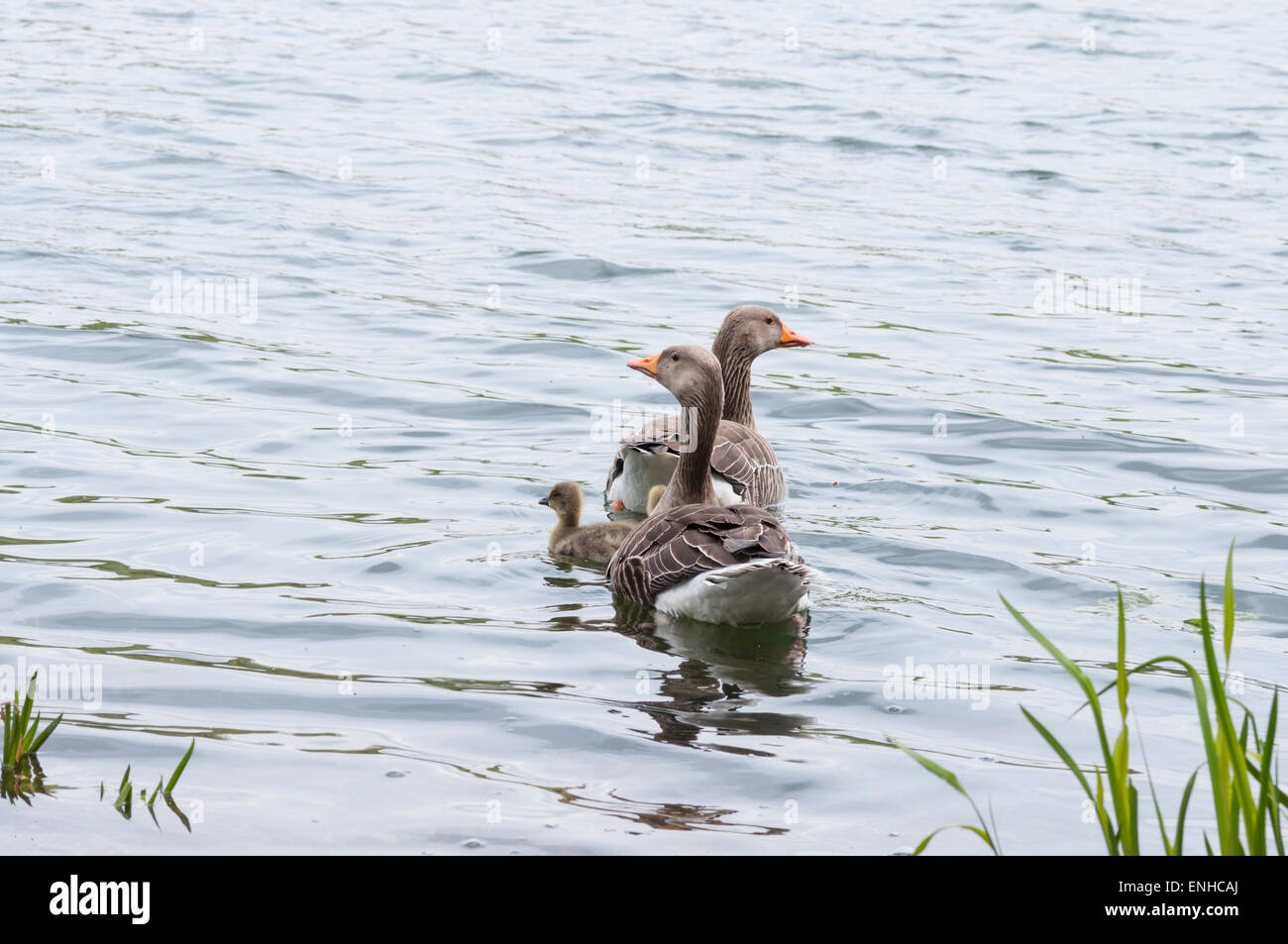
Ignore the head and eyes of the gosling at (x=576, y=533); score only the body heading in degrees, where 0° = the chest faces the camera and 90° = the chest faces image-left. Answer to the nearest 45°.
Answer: approximately 90°

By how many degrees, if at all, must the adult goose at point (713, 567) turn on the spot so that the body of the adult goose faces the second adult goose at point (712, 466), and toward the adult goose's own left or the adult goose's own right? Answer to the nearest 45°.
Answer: approximately 45° to the adult goose's own right

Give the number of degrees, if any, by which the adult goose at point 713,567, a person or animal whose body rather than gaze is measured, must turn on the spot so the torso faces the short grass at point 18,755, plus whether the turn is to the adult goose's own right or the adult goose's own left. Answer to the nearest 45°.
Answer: approximately 90° to the adult goose's own left

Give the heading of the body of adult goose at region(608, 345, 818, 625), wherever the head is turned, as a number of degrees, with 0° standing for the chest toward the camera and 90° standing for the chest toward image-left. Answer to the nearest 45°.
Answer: approximately 135°

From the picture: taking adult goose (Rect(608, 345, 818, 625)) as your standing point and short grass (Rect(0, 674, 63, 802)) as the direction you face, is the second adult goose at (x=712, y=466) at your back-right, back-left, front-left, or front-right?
back-right
